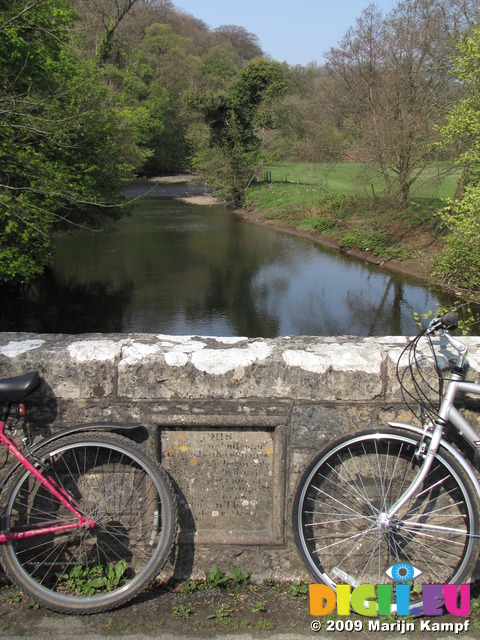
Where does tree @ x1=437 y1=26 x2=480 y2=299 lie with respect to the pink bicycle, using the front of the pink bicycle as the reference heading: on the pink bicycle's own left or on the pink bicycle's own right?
on the pink bicycle's own right

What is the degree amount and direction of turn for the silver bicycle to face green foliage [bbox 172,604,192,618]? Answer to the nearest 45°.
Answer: approximately 45° to its left

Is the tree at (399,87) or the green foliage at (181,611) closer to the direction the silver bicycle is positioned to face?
the green foliage

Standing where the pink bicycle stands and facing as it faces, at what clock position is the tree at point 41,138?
The tree is roughly at 3 o'clock from the pink bicycle.

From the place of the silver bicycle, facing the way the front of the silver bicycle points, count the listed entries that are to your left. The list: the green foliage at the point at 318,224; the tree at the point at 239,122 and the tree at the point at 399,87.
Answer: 0

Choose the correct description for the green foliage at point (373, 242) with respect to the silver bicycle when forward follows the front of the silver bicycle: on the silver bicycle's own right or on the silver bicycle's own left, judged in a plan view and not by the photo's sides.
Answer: on the silver bicycle's own right

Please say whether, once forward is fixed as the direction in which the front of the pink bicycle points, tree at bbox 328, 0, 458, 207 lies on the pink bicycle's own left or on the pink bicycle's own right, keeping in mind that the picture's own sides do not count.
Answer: on the pink bicycle's own right

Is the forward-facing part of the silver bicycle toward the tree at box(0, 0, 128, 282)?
no

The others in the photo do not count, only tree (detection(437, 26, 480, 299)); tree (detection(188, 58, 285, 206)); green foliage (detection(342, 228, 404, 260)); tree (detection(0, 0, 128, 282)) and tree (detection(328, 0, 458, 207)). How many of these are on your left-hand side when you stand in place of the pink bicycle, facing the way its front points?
0

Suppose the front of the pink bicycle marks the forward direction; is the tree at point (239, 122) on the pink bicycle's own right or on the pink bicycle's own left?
on the pink bicycle's own right

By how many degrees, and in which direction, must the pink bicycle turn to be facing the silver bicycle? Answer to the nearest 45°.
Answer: approximately 180°

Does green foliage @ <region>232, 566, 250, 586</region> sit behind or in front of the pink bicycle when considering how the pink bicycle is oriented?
behind

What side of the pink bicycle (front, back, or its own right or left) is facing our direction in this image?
left

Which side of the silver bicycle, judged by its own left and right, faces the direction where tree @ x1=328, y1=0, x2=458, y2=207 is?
right

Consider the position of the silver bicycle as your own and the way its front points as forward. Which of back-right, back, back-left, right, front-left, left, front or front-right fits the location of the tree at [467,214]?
right

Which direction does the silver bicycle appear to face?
to the viewer's left
